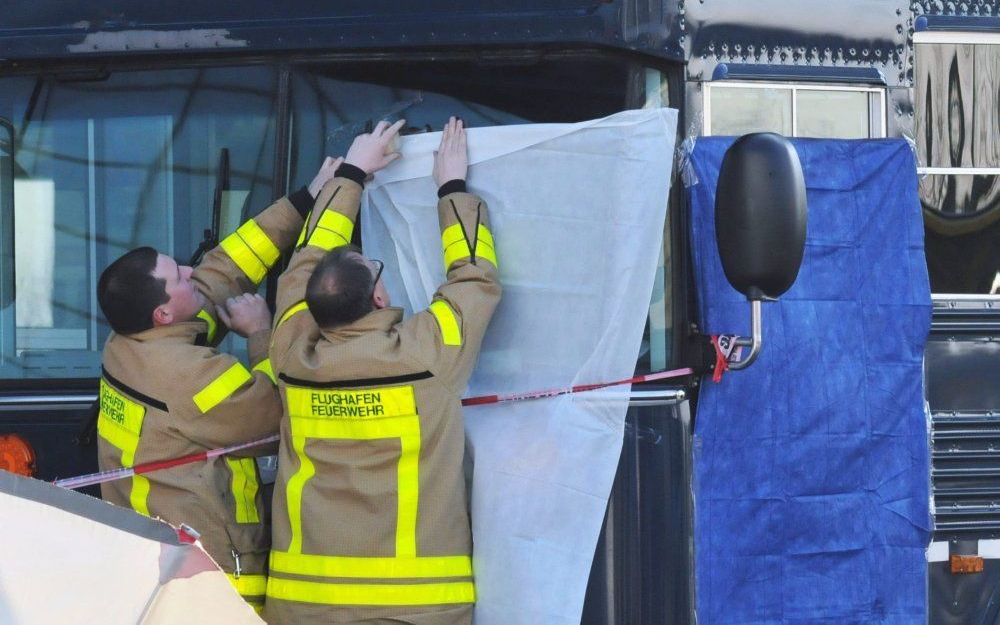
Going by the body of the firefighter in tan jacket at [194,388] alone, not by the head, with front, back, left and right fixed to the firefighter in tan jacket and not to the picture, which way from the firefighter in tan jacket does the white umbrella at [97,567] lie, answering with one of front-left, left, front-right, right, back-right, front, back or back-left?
back-right

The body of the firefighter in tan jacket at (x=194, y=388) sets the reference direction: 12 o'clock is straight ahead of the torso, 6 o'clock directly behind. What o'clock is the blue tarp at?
The blue tarp is roughly at 2 o'clock from the firefighter in tan jacket.

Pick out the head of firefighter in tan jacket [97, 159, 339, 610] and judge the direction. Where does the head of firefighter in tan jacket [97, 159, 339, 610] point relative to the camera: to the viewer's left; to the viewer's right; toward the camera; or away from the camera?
to the viewer's right

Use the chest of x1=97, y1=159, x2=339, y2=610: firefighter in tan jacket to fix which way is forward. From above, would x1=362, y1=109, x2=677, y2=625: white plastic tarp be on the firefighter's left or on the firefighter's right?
on the firefighter's right

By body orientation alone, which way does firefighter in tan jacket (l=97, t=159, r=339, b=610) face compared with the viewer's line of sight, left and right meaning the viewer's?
facing away from the viewer and to the right of the viewer

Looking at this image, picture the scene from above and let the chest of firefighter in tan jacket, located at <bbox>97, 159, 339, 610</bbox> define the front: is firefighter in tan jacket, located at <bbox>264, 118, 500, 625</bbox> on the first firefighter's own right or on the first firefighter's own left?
on the first firefighter's own right
